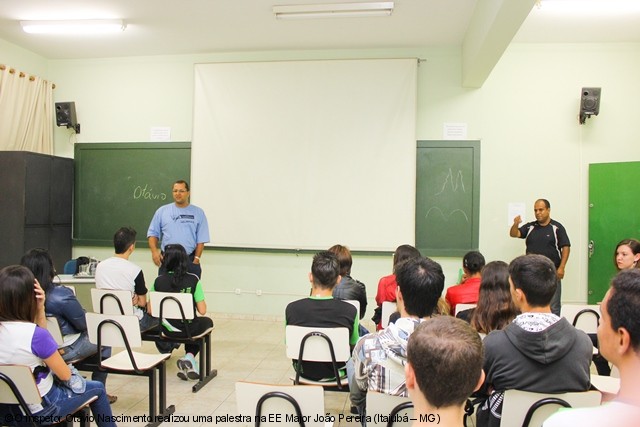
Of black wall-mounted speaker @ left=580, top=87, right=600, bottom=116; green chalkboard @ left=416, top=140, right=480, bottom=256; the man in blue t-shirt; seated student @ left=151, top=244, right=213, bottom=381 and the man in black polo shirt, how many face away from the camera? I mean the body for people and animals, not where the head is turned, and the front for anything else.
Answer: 1

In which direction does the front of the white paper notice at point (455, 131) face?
toward the camera

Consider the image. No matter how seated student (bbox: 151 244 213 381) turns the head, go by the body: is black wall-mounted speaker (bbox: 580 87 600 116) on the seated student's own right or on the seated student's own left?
on the seated student's own right

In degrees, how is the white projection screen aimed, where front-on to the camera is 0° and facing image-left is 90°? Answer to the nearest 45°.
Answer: approximately 0°

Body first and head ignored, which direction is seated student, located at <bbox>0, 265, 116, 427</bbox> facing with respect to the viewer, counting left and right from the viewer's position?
facing away from the viewer and to the right of the viewer

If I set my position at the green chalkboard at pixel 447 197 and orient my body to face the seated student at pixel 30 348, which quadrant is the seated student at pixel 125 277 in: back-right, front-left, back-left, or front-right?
front-right

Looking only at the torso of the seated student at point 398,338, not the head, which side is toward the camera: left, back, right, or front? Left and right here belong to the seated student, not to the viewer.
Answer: back

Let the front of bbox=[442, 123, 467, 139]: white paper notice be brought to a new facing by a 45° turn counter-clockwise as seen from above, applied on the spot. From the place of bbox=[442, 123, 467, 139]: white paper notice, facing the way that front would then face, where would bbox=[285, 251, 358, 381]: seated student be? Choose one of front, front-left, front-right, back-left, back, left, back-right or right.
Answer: front-right

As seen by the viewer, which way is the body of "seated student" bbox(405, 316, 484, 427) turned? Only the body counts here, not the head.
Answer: away from the camera

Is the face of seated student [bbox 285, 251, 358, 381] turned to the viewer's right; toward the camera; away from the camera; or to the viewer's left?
away from the camera

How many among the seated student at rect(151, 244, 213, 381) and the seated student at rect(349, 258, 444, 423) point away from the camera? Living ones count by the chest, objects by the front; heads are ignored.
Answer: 2

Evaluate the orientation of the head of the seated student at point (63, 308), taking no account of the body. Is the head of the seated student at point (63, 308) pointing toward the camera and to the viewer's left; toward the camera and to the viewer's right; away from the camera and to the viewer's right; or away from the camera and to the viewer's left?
away from the camera and to the viewer's right

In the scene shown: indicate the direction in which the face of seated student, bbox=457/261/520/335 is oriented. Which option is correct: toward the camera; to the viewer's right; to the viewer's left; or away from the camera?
away from the camera

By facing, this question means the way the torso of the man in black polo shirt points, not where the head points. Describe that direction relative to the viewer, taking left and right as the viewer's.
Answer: facing the viewer and to the left of the viewer

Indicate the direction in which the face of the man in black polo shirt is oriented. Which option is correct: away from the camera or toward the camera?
toward the camera

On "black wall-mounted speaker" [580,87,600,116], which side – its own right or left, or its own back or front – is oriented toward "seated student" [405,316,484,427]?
front

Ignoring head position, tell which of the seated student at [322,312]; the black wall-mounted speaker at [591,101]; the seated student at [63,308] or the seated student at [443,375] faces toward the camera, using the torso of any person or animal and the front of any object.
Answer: the black wall-mounted speaker

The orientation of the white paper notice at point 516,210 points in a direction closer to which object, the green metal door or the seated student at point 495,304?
the seated student

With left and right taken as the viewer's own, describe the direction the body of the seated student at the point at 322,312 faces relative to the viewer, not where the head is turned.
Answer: facing away from the viewer

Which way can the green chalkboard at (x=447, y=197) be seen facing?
toward the camera

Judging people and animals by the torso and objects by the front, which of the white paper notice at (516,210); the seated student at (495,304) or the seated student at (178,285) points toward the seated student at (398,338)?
the white paper notice
